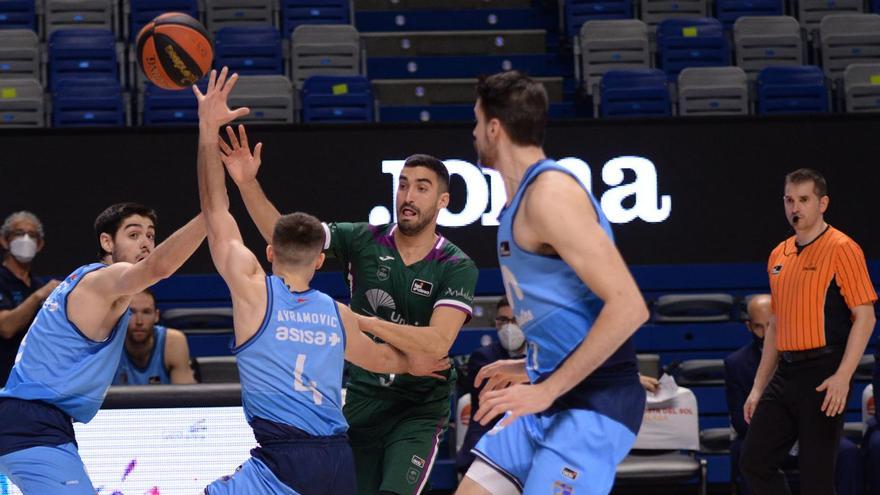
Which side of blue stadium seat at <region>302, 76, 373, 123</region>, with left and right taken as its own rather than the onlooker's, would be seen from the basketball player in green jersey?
front

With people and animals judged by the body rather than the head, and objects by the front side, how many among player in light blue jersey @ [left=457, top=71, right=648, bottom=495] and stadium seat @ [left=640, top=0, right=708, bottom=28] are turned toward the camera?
1

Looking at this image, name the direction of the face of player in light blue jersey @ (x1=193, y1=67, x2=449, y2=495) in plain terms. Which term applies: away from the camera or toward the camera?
away from the camera

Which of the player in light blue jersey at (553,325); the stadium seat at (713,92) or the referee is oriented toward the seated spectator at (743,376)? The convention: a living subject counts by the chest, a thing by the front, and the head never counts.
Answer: the stadium seat

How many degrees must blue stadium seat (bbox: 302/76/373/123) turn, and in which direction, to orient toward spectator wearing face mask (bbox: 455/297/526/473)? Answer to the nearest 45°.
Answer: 0° — it already faces them

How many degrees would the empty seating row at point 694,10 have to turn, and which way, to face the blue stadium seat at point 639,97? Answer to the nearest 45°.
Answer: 0° — it already faces it

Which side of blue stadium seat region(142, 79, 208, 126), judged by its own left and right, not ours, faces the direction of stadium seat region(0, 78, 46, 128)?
right

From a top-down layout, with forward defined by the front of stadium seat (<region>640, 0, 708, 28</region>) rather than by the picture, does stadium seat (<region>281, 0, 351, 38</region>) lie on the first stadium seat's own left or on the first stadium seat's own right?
on the first stadium seat's own right

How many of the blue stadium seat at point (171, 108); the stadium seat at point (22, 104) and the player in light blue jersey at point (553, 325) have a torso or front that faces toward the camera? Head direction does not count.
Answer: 2

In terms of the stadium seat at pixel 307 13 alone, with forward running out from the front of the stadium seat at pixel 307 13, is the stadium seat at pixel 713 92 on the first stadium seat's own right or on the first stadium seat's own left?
on the first stadium seat's own left

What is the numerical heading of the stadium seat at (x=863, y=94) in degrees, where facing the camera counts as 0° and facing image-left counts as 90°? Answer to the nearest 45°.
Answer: approximately 0°
